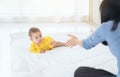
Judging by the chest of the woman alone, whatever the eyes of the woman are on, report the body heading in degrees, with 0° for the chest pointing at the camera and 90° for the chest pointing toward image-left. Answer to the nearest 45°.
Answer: approximately 135°

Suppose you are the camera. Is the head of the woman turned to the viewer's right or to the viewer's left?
to the viewer's left

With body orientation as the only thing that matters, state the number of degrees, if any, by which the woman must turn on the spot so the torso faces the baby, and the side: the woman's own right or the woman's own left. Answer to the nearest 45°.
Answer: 0° — they already face them
